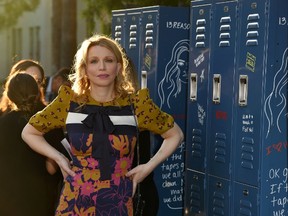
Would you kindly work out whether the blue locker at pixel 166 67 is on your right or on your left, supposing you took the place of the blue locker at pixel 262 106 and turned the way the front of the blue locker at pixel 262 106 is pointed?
on your right

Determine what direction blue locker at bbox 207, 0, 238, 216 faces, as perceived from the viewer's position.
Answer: facing the viewer and to the left of the viewer

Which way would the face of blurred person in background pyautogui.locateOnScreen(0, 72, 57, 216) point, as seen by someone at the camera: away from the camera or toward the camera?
away from the camera

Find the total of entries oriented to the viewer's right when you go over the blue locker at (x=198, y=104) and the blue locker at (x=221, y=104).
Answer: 0

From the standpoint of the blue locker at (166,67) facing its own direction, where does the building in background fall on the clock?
The building in background is roughly at 4 o'clock from the blue locker.

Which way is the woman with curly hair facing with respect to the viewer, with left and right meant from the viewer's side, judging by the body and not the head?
facing the viewer

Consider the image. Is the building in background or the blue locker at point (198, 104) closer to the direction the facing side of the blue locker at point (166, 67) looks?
the blue locker

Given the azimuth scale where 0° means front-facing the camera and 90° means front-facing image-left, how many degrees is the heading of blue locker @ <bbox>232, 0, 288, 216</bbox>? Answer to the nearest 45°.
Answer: approximately 45°

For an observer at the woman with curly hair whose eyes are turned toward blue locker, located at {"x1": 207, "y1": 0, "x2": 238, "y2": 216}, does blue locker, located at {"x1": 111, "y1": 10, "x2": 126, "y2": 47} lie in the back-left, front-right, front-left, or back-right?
front-left
